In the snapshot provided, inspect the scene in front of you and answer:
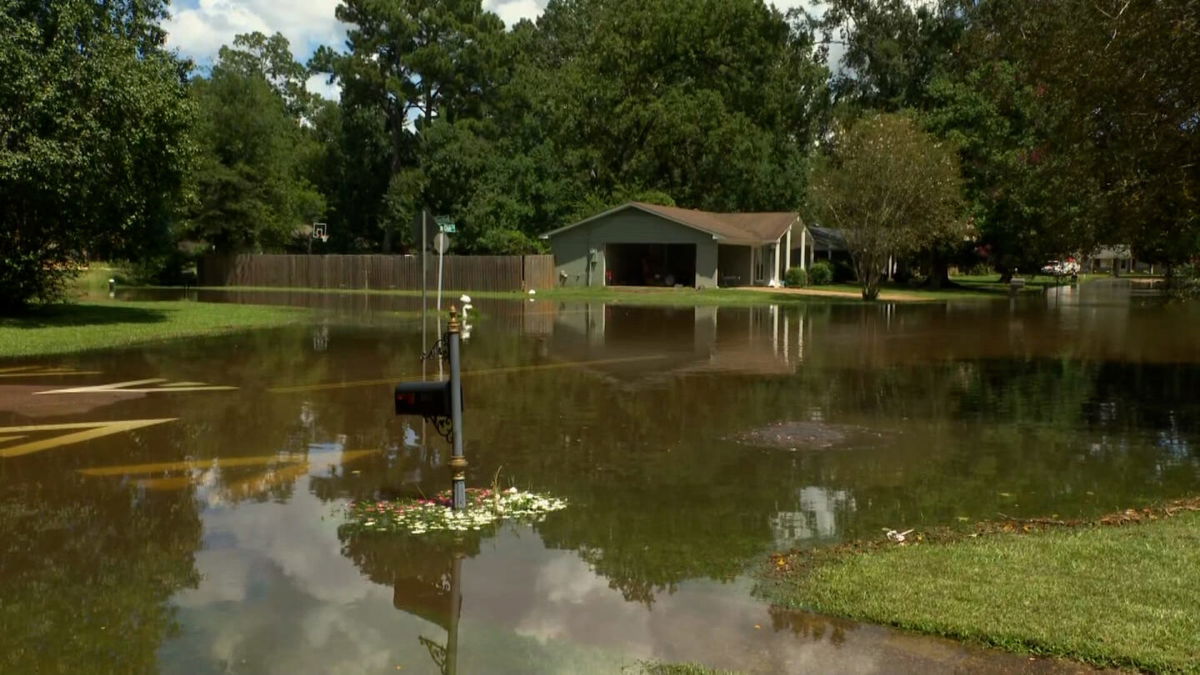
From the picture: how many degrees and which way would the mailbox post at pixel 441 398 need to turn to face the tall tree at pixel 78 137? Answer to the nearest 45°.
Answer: approximately 45° to its right

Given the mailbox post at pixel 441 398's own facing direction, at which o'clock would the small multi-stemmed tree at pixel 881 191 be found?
The small multi-stemmed tree is roughly at 4 o'clock from the mailbox post.

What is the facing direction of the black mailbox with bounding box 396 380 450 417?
to the viewer's left

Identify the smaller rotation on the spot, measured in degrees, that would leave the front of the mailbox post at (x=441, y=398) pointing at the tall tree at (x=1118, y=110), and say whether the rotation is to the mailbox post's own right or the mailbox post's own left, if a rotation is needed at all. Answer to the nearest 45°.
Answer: approximately 135° to the mailbox post's own right

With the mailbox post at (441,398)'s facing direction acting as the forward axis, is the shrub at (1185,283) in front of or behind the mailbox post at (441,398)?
behind

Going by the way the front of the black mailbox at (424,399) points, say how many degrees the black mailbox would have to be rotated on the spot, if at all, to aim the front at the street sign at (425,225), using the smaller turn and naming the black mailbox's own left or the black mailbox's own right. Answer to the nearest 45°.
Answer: approximately 90° to the black mailbox's own right

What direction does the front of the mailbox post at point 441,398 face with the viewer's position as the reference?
facing to the left of the viewer

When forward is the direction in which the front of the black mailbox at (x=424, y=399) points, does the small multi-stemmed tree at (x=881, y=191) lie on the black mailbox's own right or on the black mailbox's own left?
on the black mailbox's own right

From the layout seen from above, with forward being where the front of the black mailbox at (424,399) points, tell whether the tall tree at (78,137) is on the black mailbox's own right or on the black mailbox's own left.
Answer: on the black mailbox's own right

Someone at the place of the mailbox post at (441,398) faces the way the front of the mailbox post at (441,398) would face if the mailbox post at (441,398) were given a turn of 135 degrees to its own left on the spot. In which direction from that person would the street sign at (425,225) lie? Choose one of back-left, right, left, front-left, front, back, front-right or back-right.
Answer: back-left

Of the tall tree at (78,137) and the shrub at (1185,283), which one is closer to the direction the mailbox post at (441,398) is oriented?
the tall tree

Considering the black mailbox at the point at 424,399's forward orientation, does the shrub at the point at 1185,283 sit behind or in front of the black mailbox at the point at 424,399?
behind
